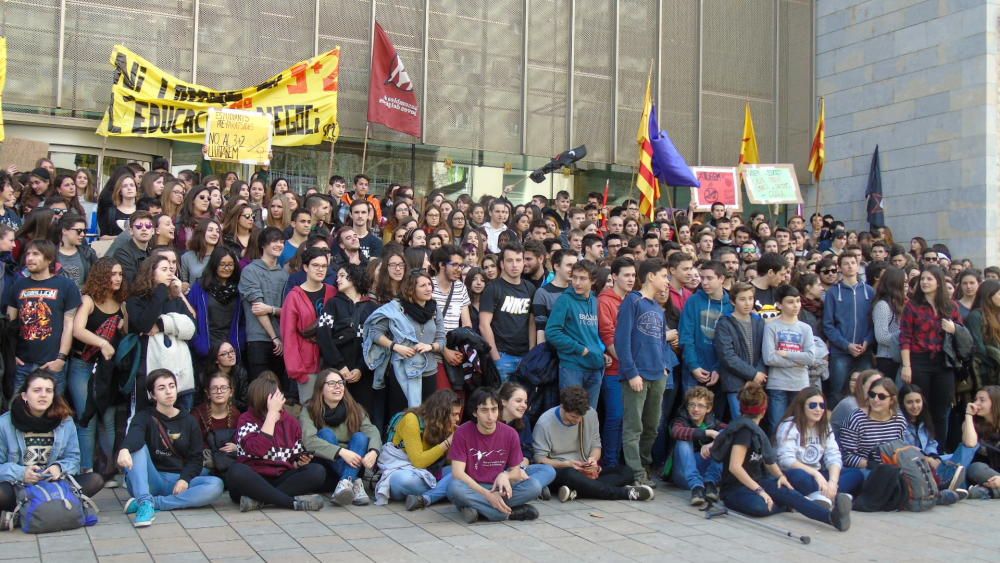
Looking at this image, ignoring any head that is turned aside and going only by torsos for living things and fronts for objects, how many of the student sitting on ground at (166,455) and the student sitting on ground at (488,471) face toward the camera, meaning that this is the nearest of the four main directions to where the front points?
2

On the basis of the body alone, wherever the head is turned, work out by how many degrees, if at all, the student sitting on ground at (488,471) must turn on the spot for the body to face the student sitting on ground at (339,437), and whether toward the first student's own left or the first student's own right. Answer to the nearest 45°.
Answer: approximately 90° to the first student's own right

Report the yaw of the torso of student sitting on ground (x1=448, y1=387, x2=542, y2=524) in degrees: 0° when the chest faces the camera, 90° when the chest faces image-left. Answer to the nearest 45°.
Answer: approximately 0°

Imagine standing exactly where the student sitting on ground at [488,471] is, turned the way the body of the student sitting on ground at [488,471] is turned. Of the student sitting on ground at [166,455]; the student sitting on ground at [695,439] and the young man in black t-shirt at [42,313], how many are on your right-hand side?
2

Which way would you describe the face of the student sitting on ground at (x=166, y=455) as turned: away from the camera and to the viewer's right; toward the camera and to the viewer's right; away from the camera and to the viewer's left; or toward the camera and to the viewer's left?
toward the camera and to the viewer's right

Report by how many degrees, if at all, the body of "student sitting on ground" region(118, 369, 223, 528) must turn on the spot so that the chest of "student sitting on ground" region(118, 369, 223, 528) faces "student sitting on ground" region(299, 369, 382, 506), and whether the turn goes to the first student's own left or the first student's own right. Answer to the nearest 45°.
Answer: approximately 90° to the first student's own left

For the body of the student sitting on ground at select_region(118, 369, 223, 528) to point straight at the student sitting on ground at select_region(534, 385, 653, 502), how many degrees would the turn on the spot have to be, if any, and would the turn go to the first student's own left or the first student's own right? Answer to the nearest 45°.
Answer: approximately 90° to the first student's own left

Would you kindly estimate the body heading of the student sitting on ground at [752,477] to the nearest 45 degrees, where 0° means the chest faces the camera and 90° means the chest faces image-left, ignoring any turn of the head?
approximately 315°

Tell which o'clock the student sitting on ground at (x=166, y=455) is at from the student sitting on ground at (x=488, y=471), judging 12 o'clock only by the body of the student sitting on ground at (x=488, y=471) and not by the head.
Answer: the student sitting on ground at (x=166, y=455) is roughly at 3 o'clock from the student sitting on ground at (x=488, y=471).
